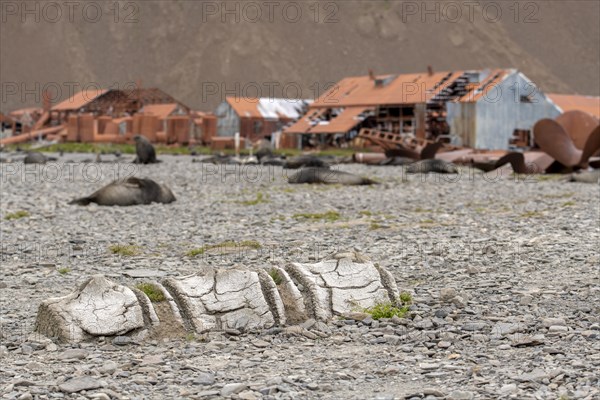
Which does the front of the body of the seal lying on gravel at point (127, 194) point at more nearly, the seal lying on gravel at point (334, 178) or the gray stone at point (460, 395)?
the seal lying on gravel

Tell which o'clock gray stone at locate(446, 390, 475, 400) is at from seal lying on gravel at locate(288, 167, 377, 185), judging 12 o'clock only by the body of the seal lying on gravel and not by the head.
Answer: The gray stone is roughly at 9 o'clock from the seal lying on gravel.

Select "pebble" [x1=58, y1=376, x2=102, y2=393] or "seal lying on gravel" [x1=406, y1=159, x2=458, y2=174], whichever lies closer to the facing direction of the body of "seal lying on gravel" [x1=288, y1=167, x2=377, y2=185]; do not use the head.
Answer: the pebble

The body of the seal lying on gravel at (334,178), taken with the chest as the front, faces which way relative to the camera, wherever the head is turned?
to the viewer's left

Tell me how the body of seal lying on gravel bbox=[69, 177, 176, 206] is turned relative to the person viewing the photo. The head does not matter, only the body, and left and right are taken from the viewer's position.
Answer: facing to the right of the viewer

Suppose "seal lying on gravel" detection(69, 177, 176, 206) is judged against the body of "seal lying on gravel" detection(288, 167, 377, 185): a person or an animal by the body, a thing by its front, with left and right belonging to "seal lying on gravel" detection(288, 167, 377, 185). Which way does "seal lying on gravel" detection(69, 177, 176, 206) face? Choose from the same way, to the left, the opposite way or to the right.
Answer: the opposite way

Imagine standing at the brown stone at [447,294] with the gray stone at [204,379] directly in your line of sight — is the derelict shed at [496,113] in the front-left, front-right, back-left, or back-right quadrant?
back-right
